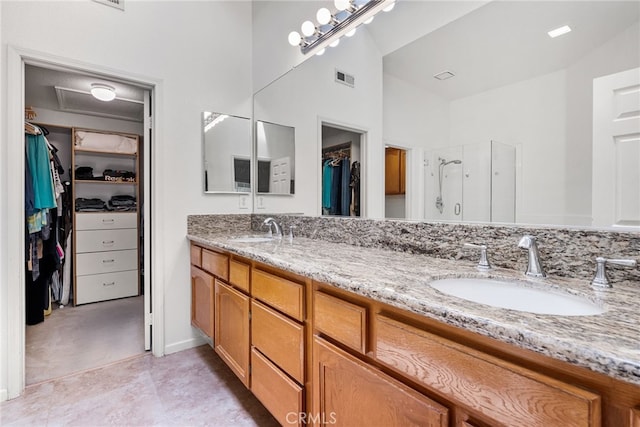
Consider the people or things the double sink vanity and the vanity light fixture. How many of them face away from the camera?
0

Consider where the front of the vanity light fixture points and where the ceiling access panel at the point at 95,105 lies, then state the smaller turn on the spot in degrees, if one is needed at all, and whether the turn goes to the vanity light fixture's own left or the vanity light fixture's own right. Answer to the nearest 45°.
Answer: approximately 90° to the vanity light fixture's own right

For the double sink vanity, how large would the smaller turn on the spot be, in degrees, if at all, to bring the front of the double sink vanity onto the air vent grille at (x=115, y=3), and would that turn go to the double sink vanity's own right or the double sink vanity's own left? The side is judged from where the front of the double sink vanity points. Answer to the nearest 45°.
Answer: approximately 45° to the double sink vanity's own right

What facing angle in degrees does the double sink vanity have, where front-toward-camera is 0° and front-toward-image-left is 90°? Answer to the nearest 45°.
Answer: approximately 45°

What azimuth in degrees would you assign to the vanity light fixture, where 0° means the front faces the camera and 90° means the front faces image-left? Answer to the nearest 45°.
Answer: approximately 45°

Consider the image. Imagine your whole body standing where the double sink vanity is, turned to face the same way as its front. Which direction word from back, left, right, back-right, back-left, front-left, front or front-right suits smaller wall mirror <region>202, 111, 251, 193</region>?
right

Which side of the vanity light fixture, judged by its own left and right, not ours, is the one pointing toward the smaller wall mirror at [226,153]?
right

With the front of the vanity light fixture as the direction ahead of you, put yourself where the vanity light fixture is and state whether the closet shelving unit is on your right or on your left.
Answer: on your right
